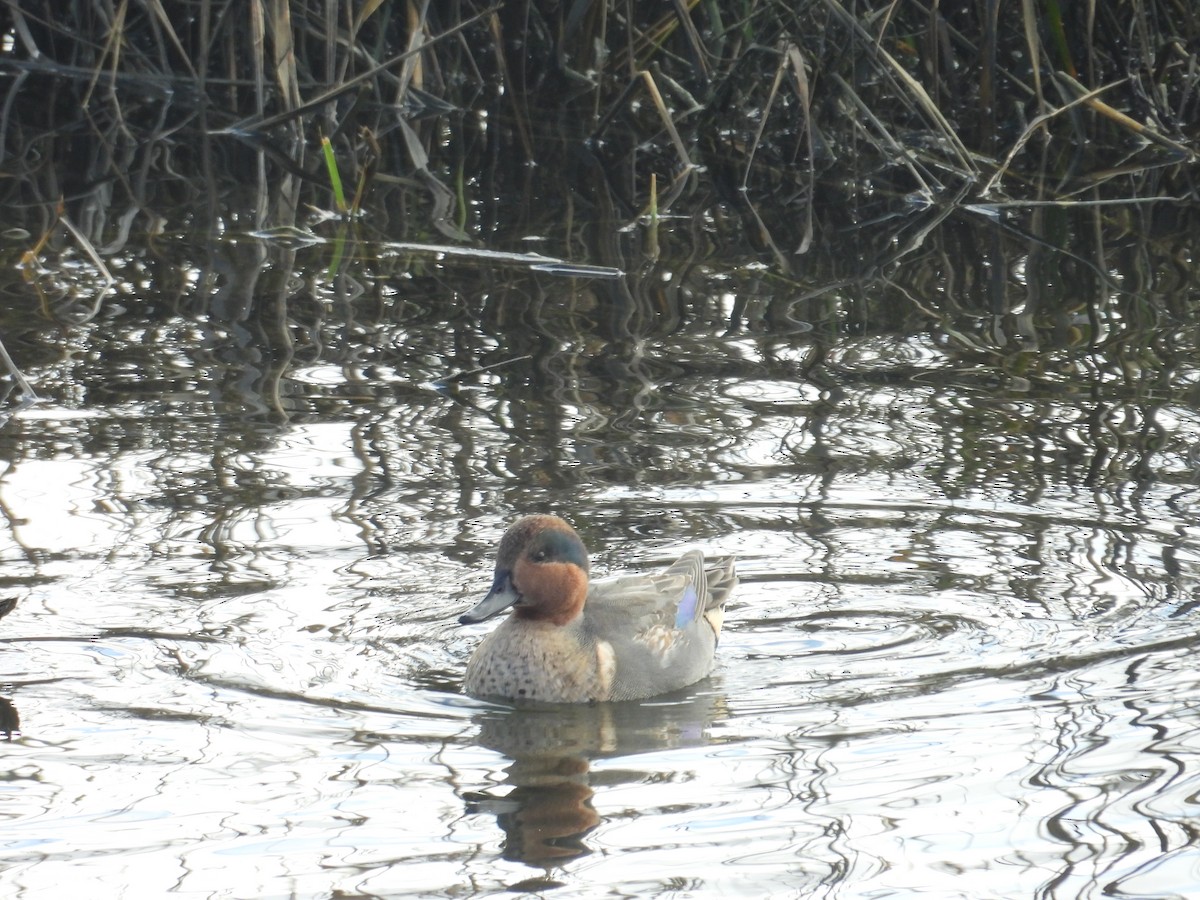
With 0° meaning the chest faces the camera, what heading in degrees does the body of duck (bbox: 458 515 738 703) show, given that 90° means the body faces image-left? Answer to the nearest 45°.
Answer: approximately 45°
